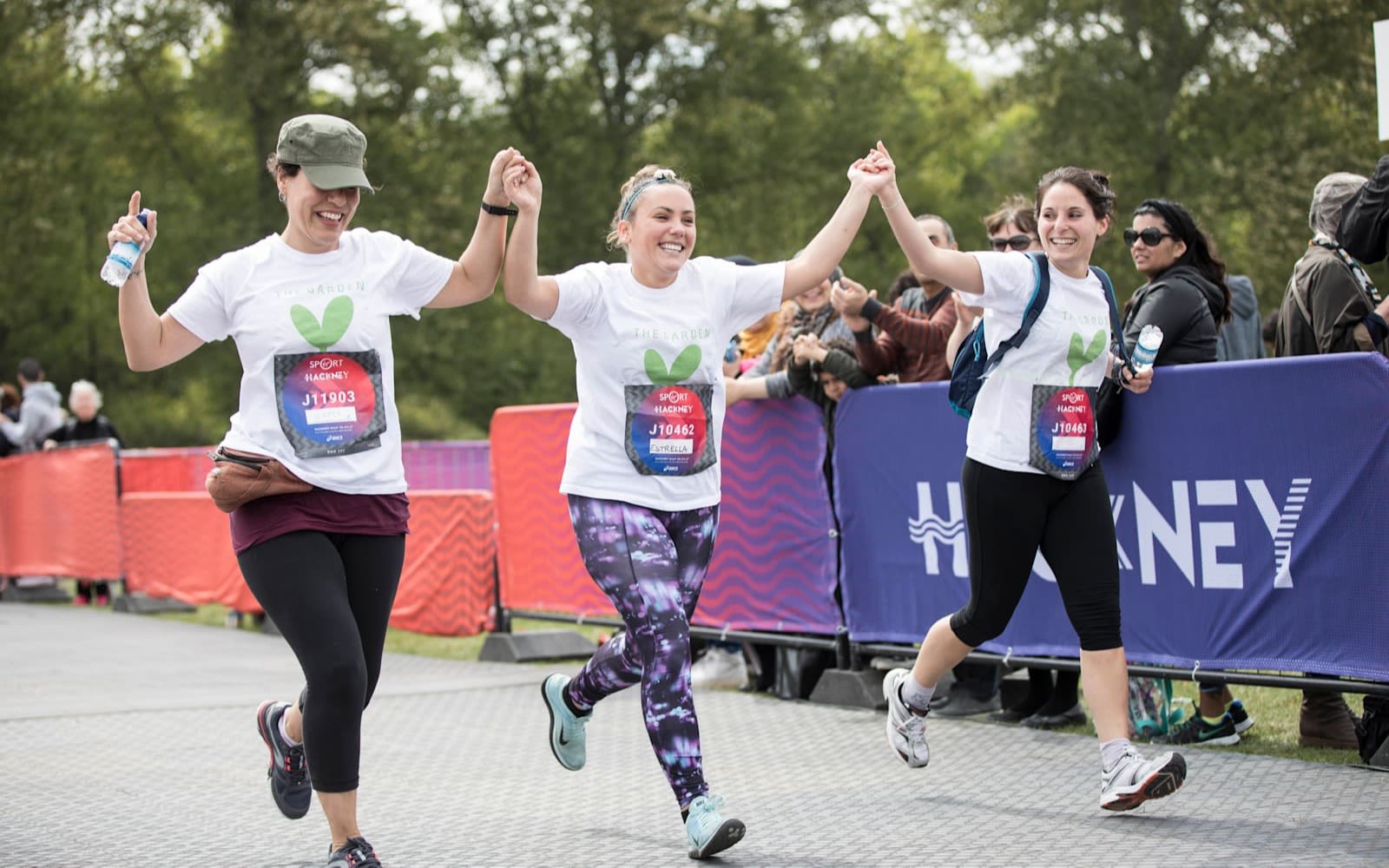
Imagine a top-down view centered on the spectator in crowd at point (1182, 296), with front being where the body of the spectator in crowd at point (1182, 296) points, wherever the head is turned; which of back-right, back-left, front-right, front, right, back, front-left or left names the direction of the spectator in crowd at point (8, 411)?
front-right

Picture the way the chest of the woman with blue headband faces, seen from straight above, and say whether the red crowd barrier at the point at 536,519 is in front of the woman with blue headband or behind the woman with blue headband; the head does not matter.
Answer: behind

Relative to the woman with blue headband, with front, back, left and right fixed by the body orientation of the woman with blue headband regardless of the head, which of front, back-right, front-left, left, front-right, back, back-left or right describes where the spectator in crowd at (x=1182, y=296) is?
left

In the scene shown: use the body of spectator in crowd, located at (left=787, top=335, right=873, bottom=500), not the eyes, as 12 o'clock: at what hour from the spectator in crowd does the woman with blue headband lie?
The woman with blue headband is roughly at 11 o'clock from the spectator in crowd.

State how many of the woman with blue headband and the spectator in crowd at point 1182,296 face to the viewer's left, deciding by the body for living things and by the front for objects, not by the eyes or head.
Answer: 1

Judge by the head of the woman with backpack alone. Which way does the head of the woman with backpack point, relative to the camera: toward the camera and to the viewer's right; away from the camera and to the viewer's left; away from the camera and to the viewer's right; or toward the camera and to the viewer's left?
toward the camera and to the viewer's left

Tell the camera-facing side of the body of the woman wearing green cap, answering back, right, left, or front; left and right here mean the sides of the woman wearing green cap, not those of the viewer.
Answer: front

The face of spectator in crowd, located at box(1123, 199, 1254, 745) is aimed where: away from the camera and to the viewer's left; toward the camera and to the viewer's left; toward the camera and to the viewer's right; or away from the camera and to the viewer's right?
toward the camera and to the viewer's left

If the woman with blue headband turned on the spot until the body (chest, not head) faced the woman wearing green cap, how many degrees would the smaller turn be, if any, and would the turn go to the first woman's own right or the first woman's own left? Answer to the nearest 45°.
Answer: approximately 90° to the first woman's own right

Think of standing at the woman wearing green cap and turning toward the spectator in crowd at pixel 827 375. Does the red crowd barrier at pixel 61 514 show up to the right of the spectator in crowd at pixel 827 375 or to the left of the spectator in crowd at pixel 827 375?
left

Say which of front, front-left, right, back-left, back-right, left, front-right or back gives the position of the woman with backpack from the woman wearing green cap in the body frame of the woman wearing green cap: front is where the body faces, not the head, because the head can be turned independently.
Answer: left

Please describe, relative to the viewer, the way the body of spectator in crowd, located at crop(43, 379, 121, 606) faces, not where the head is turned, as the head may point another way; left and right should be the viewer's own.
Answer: facing the viewer
